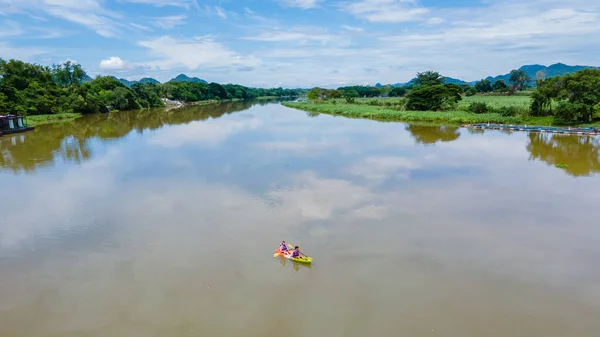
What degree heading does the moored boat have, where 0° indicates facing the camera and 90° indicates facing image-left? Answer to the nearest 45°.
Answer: approximately 270°

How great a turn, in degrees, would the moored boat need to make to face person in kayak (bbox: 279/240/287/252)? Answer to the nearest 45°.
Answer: approximately 90° to its right

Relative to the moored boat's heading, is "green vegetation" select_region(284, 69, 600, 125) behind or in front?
in front

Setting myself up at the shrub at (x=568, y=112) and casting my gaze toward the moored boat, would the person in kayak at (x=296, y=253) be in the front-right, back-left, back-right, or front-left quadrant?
front-left
